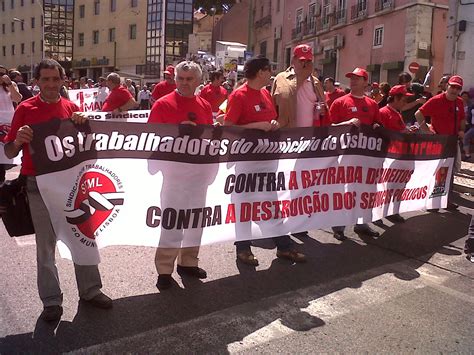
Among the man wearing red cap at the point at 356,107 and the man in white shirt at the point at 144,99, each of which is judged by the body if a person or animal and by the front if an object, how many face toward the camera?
2

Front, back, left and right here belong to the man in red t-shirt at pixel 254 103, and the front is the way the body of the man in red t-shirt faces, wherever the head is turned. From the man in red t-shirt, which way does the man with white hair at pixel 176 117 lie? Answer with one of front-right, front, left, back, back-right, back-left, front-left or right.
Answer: right

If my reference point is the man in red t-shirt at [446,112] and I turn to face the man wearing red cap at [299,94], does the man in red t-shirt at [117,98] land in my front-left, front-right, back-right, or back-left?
front-right

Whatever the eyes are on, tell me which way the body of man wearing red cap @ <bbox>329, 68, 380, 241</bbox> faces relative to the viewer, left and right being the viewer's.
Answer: facing the viewer

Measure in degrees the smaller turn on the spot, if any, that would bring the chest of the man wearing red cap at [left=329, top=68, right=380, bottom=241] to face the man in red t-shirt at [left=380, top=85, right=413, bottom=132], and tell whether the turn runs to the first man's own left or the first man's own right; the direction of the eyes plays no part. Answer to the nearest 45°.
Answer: approximately 135° to the first man's own left

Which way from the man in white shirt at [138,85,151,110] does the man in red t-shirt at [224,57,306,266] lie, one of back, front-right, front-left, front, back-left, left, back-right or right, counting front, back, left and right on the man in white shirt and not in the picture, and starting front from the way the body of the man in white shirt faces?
front

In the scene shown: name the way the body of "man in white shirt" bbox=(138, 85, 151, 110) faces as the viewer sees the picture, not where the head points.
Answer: toward the camera

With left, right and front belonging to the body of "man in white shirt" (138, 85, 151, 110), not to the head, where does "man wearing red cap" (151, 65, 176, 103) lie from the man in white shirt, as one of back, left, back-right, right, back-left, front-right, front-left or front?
front

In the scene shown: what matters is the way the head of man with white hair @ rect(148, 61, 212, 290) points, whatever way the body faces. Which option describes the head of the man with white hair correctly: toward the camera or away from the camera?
toward the camera

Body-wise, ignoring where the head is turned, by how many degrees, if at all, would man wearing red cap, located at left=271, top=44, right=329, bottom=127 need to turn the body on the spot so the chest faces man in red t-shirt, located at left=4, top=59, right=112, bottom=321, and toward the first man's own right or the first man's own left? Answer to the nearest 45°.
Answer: approximately 90° to the first man's own right

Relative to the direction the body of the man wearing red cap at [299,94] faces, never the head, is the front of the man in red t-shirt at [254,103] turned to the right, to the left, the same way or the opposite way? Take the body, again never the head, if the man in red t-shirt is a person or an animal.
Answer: the same way

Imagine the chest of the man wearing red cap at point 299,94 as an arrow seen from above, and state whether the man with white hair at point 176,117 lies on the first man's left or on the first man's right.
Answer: on the first man's right

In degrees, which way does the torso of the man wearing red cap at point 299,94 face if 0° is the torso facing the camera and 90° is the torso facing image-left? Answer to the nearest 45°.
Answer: approximately 315°

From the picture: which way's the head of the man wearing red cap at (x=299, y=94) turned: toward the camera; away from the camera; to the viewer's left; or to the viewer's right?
toward the camera
